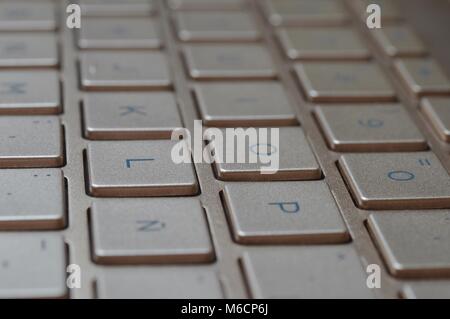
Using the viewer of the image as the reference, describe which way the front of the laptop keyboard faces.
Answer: facing to the left of the viewer
